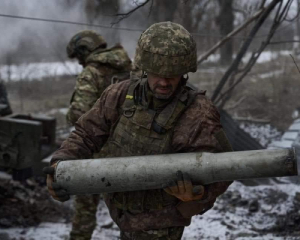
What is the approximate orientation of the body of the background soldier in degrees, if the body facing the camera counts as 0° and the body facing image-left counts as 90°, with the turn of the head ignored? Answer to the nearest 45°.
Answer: approximately 90°

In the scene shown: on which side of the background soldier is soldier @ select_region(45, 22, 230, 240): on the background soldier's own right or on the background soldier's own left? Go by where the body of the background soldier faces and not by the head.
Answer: on the background soldier's own left
